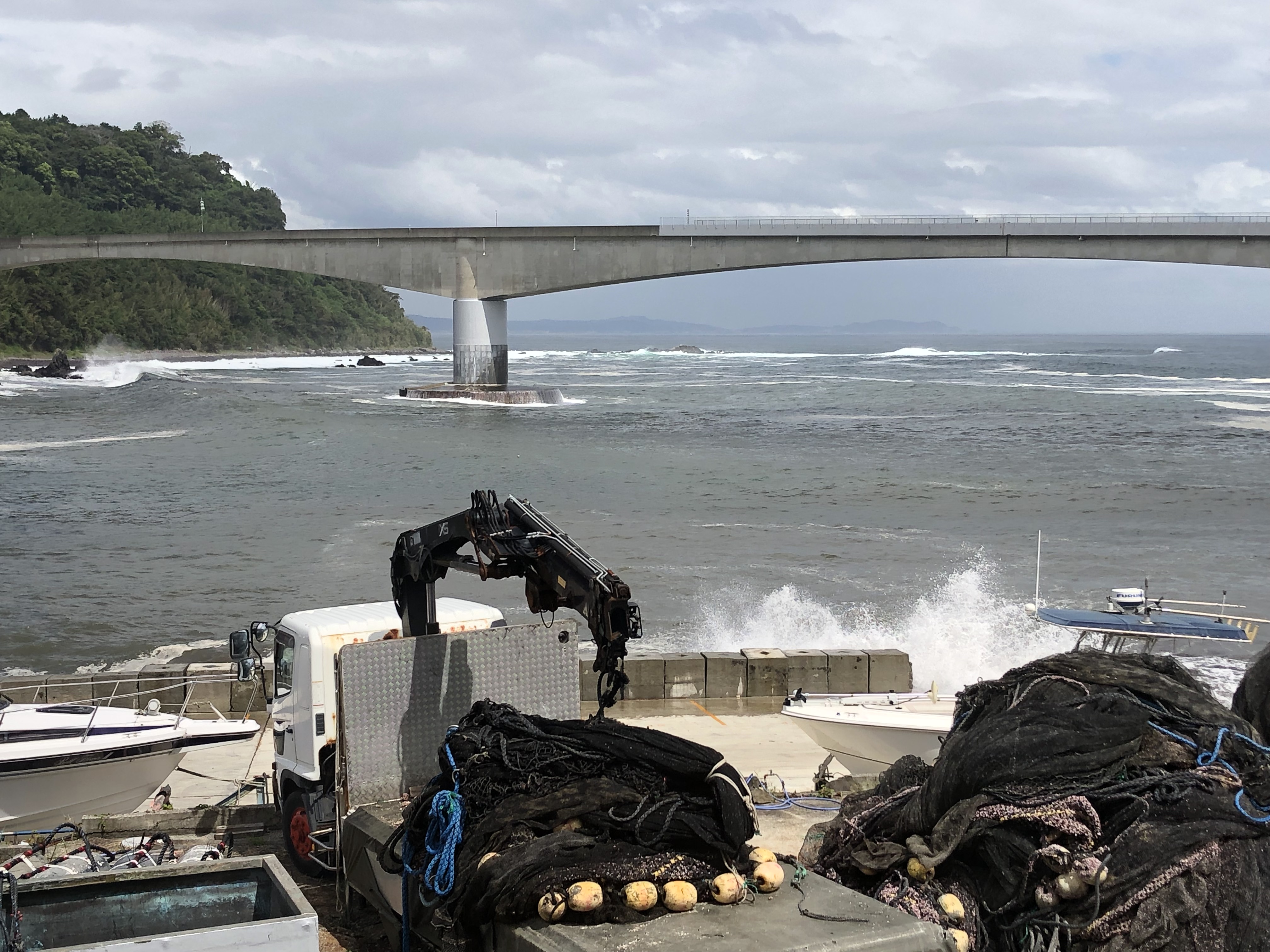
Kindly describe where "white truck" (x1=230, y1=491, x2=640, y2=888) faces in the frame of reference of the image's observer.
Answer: facing away from the viewer and to the left of the viewer

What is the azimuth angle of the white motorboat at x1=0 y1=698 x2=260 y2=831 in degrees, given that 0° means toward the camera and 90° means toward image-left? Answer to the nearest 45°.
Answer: approximately 270°

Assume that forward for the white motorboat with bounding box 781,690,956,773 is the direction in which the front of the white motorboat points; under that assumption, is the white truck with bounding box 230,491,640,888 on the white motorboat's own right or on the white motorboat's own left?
on the white motorboat's own left

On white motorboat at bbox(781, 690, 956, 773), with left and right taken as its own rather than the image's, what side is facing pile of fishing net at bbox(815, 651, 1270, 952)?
left

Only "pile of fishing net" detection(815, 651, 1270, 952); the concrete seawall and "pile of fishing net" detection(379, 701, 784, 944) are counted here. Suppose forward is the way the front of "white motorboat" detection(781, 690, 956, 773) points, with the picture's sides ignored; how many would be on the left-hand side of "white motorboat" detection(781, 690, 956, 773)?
2

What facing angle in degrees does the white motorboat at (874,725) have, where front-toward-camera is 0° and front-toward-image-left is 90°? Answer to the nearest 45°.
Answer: approximately 90°

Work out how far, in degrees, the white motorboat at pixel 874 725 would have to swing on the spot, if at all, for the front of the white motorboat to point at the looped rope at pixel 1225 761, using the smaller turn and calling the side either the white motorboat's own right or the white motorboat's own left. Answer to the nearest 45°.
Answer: approximately 90° to the white motorboat's own left

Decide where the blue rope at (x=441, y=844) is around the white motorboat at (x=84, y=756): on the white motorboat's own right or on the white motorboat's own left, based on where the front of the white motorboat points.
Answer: on the white motorboat's own right

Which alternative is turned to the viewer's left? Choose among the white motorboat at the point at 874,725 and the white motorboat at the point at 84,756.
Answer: the white motorboat at the point at 874,725

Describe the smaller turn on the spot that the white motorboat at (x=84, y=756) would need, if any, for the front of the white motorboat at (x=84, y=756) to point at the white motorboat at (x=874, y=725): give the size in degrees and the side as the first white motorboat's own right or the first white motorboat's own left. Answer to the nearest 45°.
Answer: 0° — it already faces it

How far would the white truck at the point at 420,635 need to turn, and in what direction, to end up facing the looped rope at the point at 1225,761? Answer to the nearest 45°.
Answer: approximately 180°

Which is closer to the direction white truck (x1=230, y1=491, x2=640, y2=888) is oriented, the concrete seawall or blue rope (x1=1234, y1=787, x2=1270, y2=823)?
the concrete seawall
